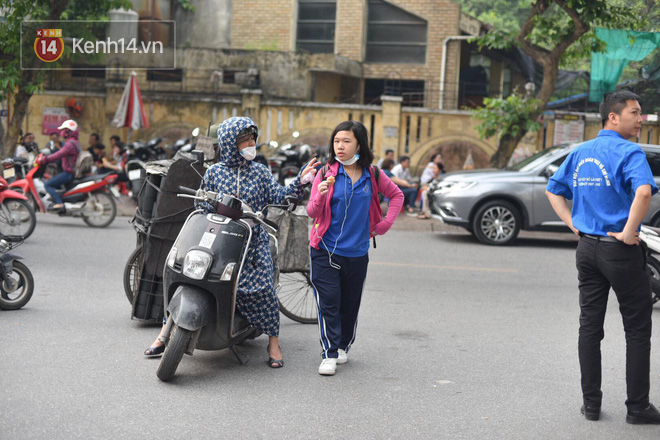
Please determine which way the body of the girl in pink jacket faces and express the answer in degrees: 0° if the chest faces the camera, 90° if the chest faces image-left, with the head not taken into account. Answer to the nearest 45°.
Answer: approximately 0°

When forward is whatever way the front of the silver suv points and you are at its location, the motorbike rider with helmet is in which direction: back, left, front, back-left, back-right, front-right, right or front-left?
front

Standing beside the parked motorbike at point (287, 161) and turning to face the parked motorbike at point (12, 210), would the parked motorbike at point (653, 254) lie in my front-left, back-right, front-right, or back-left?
front-left

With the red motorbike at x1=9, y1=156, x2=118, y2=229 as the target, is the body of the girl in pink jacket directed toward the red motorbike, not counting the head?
no

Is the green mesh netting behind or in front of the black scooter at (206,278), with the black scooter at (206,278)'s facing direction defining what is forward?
behind

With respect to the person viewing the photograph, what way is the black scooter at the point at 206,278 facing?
facing the viewer and to the left of the viewer

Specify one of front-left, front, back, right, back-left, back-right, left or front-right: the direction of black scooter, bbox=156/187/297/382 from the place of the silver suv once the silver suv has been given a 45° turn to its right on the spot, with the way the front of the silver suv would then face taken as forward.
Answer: back-left

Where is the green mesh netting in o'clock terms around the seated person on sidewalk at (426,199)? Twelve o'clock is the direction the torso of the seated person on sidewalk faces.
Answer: The green mesh netting is roughly at 6 o'clock from the seated person on sidewalk.

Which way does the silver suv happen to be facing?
to the viewer's left

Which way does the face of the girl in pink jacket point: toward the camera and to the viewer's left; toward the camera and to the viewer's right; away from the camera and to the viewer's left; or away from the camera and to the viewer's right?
toward the camera and to the viewer's left

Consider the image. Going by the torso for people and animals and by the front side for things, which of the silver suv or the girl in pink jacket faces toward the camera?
the girl in pink jacket
